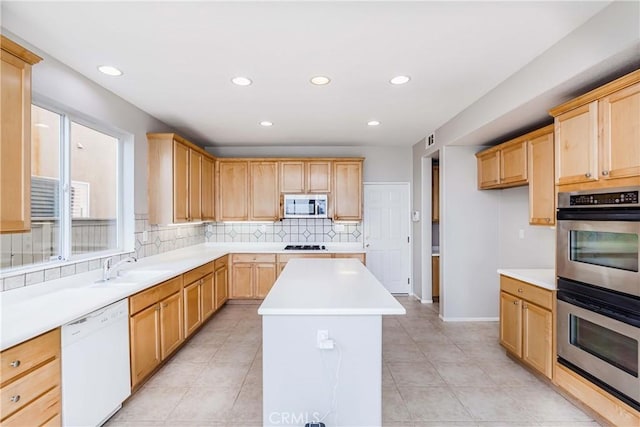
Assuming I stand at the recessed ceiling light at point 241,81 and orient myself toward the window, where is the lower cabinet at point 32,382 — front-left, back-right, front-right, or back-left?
front-left

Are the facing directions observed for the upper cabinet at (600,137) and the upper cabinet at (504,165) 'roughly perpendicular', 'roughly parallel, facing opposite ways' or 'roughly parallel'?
roughly parallel

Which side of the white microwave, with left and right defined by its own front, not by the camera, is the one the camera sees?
front

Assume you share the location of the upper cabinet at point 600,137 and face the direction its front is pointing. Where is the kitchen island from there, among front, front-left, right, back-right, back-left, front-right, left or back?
front

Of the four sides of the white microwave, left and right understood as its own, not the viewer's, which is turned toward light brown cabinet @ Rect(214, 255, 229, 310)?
right

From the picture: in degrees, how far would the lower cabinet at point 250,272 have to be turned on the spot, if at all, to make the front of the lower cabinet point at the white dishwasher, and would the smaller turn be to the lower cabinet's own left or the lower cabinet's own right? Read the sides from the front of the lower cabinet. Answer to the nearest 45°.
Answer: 0° — it already faces it

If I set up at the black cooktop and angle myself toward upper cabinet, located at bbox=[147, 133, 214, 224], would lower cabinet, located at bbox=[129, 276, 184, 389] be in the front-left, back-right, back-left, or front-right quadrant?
front-left

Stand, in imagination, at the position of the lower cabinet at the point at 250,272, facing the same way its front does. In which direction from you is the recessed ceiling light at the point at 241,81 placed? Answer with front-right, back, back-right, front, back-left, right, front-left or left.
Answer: front

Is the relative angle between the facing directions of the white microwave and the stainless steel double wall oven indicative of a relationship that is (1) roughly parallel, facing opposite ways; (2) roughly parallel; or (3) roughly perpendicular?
roughly perpendicular

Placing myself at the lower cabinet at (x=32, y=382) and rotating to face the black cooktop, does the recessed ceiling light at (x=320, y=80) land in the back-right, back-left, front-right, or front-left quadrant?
front-right

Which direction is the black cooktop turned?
toward the camera

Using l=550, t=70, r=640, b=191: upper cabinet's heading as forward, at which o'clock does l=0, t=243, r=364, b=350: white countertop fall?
The white countertop is roughly at 12 o'clock from the upper cabinet.

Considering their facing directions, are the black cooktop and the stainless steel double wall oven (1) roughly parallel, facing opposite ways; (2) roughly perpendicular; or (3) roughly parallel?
roughly perpendicular

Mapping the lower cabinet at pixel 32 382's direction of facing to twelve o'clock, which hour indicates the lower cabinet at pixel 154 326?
the lower cabinet at pixel 154 326 is roughly at 9 o'clock from the lower cabinet at pixel 32 382.

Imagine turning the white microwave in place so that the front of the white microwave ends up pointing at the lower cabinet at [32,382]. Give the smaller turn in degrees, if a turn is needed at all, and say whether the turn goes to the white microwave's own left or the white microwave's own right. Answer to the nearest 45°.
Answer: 0° — it already faces it

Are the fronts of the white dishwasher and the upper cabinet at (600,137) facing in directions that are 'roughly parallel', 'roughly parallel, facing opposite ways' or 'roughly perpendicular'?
roughly parallel, facing opposite ways

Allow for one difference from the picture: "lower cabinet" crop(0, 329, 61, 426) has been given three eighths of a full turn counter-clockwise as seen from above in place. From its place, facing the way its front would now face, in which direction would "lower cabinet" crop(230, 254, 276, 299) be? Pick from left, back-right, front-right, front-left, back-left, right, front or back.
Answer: front-right

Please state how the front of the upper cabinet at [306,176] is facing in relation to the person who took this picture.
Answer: facing the viewer

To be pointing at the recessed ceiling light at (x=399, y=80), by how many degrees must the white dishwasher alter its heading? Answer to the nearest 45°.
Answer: approximately 45° to its left

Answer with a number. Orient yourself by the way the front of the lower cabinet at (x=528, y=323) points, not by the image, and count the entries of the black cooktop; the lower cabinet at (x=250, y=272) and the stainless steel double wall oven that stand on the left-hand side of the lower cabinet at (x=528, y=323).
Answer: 1

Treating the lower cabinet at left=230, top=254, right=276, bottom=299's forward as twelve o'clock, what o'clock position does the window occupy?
The window is roughly at 1 o'clock from the lower cabinet.
